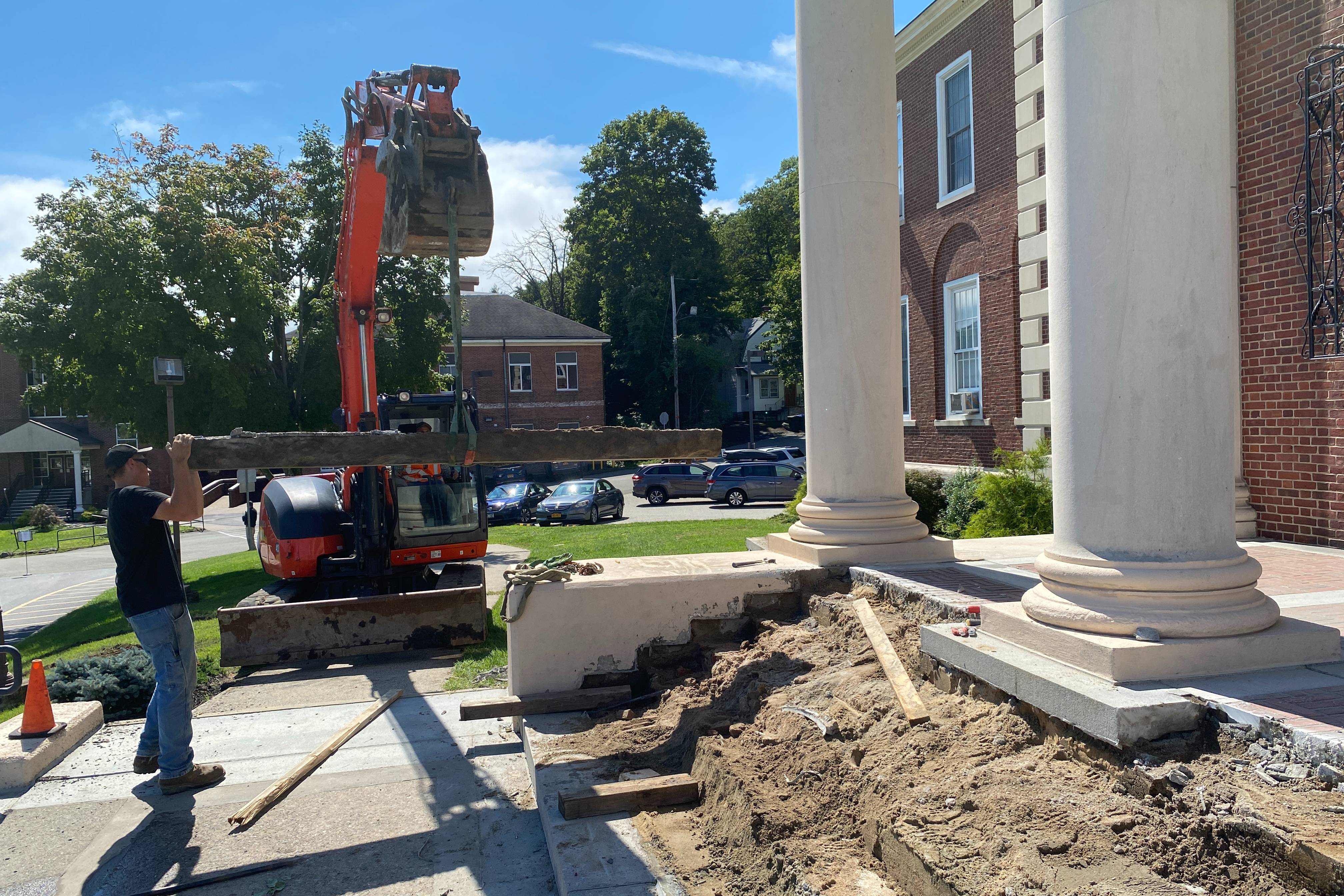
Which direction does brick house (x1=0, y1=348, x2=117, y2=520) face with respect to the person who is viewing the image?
facing the viewer

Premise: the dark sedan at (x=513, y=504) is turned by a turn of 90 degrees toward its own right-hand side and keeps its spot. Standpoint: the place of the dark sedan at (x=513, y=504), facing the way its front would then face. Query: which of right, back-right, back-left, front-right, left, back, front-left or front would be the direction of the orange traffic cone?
back-left

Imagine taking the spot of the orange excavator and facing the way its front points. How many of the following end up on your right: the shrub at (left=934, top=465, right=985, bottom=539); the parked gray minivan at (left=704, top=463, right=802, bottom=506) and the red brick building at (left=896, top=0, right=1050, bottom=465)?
0

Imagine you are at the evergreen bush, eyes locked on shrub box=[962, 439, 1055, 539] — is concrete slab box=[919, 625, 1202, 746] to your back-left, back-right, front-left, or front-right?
front-right

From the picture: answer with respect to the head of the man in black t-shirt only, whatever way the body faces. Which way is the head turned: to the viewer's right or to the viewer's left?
to the viewer's right

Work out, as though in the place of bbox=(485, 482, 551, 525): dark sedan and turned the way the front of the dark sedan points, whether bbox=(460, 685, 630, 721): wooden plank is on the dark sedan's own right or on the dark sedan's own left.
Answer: on the dark sedan's own left

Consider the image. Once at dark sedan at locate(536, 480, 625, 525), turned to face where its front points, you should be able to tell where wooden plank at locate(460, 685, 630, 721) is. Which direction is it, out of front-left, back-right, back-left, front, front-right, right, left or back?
front-left

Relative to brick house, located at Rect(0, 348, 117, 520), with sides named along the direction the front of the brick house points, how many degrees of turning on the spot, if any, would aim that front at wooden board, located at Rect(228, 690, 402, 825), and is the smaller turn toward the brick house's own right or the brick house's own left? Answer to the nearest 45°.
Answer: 0° — it already faces it

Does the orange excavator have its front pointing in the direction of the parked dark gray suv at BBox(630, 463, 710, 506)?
no

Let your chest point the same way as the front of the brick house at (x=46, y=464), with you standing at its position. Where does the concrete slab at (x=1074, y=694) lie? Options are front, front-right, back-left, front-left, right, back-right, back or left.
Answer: front

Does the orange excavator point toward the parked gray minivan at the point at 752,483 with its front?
no

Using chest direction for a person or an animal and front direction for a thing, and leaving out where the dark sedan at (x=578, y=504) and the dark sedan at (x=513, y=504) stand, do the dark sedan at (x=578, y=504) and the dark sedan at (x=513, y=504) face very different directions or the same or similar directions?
same or similar directions

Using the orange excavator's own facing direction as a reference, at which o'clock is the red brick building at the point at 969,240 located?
The red brick building is roughly at 10 o'clock from the orange excavator.

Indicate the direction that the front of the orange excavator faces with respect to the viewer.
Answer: facing the viewer and to the right of the viewer

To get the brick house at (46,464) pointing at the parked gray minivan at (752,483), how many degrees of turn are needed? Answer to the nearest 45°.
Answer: approximately 45° to its left

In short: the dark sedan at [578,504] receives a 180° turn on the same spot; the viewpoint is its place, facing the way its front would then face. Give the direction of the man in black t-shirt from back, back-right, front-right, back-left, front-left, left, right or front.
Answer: back-right

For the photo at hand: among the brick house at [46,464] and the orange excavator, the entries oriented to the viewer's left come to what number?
0

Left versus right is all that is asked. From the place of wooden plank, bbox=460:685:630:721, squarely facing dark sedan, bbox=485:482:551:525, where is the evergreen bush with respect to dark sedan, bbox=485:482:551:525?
left

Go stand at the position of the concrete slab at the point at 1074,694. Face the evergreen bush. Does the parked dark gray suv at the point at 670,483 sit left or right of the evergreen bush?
right

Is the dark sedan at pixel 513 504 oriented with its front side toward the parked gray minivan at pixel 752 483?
no

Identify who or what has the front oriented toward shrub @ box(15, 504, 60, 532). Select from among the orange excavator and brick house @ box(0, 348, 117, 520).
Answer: the brick house
